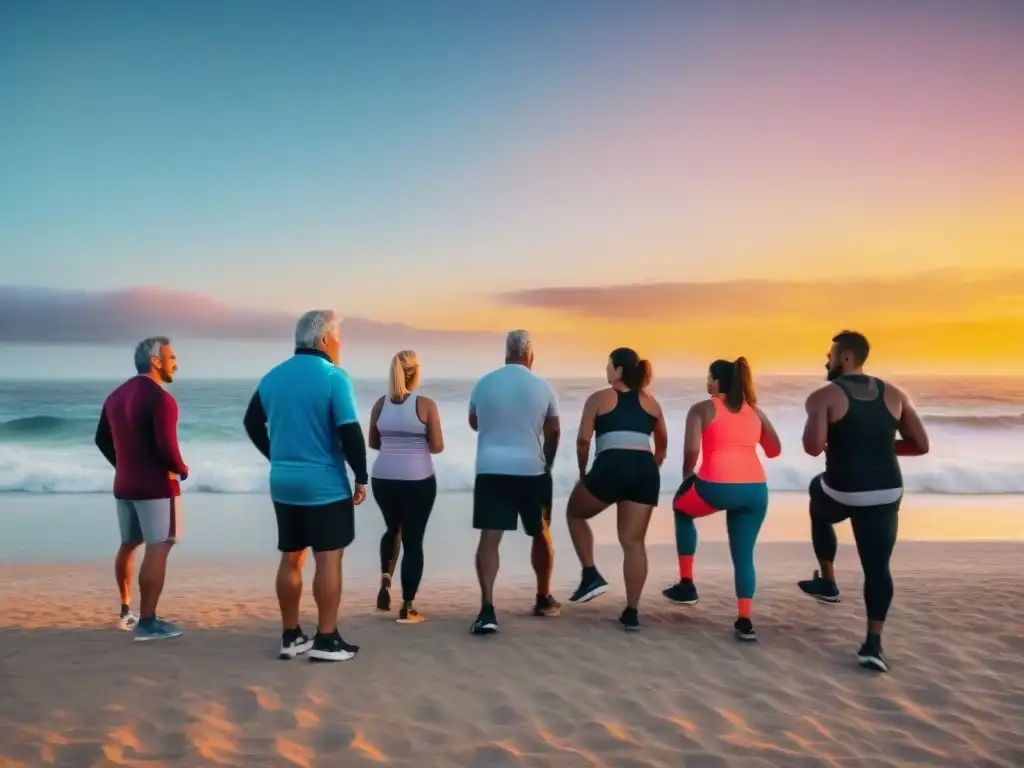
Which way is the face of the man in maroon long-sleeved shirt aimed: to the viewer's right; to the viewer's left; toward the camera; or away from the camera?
to the viewer's right

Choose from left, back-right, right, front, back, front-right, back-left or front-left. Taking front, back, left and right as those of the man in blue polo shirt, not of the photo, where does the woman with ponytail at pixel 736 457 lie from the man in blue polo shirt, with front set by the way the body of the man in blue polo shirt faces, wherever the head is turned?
front-right

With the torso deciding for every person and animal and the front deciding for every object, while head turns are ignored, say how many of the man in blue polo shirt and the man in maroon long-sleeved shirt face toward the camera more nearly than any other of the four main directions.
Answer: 0

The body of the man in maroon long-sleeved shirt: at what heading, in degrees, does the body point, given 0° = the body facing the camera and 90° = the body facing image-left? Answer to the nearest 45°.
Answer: approximately 225°

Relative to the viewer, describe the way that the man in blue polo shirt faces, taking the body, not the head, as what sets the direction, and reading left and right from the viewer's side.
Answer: facing away from the viewer and to the right of the viewer

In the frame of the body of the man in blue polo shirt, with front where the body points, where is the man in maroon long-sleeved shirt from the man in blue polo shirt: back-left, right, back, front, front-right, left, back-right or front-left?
left

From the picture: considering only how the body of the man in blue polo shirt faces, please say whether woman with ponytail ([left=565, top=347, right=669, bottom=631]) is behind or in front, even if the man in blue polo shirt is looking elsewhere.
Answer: in front

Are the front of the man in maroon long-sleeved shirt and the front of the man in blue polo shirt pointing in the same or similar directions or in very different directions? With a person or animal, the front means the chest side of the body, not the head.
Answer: same or similar directions

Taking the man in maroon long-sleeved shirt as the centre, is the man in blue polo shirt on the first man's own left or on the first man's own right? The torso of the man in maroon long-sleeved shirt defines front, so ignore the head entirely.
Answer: on the first man's own right

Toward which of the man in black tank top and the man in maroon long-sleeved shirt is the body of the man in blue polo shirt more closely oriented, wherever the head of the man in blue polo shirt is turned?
the man in black tank top

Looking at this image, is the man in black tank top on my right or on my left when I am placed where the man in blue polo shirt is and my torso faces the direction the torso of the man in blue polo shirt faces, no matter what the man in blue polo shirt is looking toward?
on my right

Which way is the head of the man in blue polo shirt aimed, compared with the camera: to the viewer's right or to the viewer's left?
to the viewer's right

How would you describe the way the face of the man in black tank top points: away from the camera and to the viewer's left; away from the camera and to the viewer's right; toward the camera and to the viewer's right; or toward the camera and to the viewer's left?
away from the camera and to the viewer's left

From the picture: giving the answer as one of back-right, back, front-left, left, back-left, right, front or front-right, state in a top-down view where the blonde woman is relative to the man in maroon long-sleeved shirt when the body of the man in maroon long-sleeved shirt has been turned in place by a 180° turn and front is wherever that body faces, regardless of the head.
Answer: back-left
